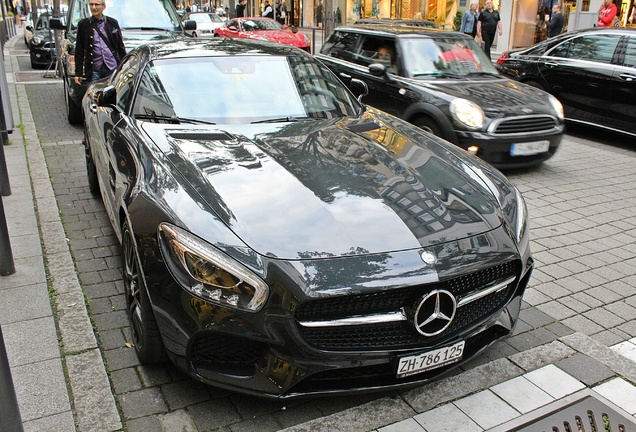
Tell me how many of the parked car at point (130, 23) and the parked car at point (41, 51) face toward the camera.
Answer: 2

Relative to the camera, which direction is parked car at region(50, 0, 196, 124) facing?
toward the camera

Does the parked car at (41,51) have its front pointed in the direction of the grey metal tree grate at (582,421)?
yes

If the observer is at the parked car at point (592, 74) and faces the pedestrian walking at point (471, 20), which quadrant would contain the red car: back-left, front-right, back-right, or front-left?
front-left

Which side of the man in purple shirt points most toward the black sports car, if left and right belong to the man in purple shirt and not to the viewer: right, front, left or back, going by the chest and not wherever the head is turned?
front

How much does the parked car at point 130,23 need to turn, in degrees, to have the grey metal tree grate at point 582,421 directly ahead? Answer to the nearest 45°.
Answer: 0° — it already faces it

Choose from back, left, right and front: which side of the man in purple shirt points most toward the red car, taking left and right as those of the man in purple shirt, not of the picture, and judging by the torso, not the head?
back

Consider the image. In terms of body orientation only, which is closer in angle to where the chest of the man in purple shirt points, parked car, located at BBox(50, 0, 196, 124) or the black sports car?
the black sports car

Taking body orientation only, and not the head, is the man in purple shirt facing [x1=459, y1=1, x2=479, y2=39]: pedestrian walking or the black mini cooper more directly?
the black mini cooper

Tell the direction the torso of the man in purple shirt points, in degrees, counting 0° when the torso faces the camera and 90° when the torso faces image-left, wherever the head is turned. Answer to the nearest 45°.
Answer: approximately 0°

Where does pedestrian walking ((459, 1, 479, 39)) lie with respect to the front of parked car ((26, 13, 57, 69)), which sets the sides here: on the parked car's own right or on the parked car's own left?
on the parked car's own left

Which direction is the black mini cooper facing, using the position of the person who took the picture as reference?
facing the viewer and to the right of the viewer

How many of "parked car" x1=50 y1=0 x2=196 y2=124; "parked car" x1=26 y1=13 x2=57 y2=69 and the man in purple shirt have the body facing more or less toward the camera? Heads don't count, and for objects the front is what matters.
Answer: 3

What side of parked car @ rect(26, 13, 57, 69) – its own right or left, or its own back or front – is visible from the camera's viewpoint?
front

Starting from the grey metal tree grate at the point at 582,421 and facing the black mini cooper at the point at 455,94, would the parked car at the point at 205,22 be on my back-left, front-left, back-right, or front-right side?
front-left
